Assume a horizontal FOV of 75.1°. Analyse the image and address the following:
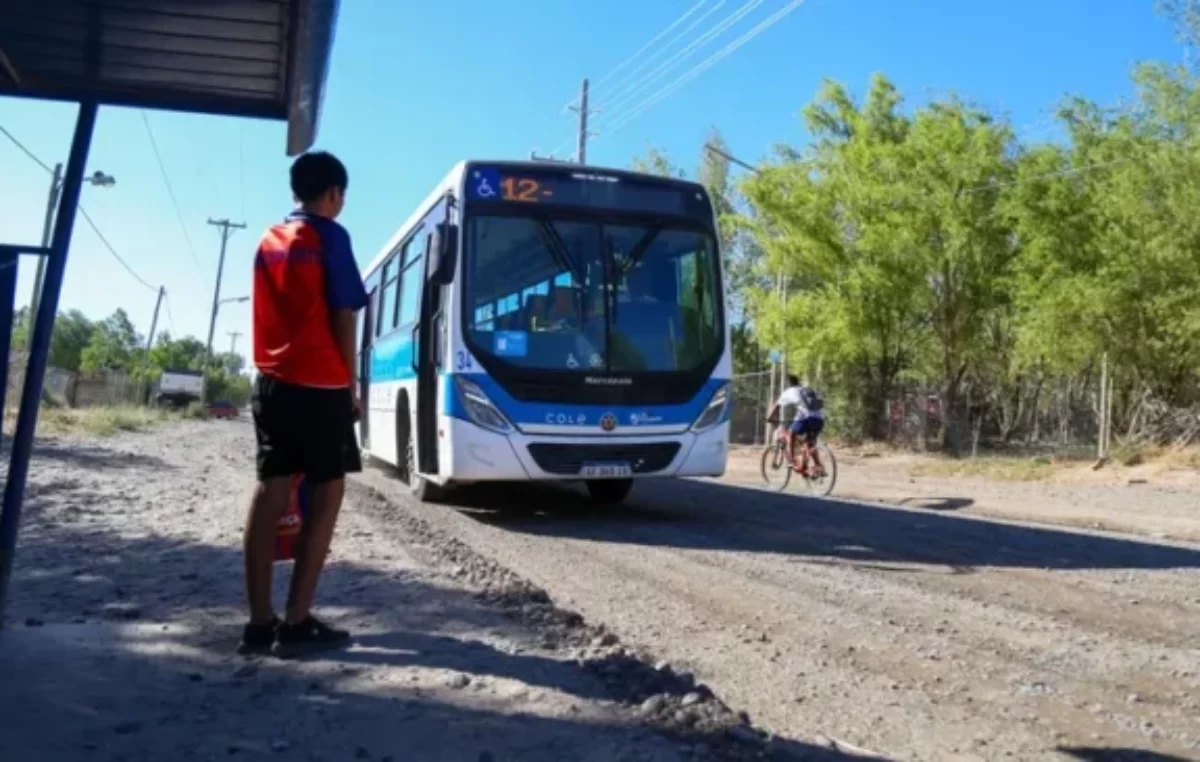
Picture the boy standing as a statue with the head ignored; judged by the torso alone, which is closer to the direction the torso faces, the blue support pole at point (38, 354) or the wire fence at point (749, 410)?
the wire fence

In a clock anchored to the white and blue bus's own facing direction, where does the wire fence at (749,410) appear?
The wire fence is roughly at 8 o'clock from the white and blue bus.

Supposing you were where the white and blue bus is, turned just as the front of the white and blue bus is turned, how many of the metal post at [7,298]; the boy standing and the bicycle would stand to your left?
1

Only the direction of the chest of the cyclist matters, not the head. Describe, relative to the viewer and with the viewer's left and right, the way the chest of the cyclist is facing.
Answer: facing away from the viewer and to the left of the viewer

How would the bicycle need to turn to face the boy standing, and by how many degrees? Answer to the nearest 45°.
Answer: approximately 135° to its left

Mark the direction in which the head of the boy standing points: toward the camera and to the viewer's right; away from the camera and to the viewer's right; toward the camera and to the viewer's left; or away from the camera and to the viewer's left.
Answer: away from the camera and to the viewer's right

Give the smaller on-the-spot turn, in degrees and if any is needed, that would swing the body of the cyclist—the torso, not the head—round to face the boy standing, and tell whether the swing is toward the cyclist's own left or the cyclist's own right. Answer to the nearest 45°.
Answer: approximately 135° to the cyclist's own left

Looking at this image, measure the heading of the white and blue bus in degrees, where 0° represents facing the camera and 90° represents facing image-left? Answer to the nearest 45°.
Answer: approximately 315°

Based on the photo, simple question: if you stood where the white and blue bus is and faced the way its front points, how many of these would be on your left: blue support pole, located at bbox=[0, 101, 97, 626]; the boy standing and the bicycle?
1

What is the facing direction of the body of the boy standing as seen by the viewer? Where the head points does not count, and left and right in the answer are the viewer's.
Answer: facing away from the viewer and to the right of the viewer
